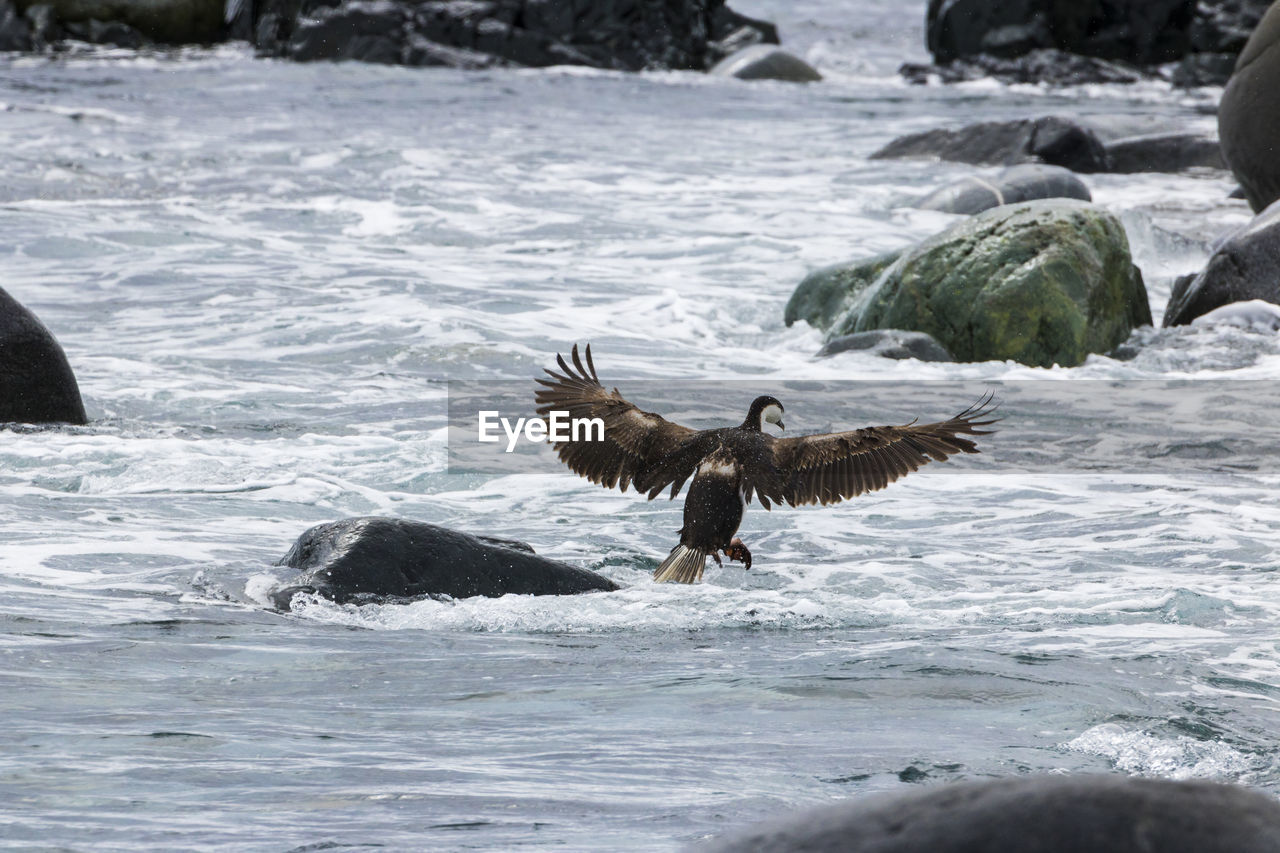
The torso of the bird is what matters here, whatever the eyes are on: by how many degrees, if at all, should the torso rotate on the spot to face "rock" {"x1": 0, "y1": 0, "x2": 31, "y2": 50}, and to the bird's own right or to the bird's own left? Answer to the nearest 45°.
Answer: approximately 90° to the bird's own left

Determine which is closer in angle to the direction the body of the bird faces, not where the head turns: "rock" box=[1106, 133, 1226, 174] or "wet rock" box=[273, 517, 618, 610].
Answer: the rock

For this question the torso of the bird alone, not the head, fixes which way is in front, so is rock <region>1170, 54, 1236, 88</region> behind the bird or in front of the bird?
in front

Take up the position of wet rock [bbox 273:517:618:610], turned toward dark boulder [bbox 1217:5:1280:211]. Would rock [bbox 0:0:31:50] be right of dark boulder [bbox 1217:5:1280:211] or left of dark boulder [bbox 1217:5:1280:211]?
left

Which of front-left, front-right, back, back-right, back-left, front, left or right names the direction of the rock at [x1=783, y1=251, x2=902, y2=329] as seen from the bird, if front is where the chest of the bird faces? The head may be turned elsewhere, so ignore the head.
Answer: front-left

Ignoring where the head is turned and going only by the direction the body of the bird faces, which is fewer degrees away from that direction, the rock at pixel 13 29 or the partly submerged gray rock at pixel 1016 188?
the partly submerged gray rock

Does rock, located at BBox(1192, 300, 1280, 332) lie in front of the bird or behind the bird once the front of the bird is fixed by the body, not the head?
in front

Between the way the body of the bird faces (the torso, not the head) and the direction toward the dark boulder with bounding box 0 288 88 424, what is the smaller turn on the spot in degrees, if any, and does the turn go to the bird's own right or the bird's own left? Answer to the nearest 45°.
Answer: approximately 90° to the bird's own left

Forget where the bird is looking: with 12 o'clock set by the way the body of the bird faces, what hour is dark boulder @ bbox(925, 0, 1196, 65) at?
The dark boulder is roughly at 11 o'clock from the bird.

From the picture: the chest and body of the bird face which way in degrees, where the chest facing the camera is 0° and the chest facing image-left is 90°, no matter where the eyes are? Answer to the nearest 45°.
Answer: approximately 225°

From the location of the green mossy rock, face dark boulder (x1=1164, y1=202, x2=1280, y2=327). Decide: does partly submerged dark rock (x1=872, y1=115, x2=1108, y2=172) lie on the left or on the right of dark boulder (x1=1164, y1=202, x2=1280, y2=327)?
left

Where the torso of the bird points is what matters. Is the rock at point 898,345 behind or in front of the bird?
in front
